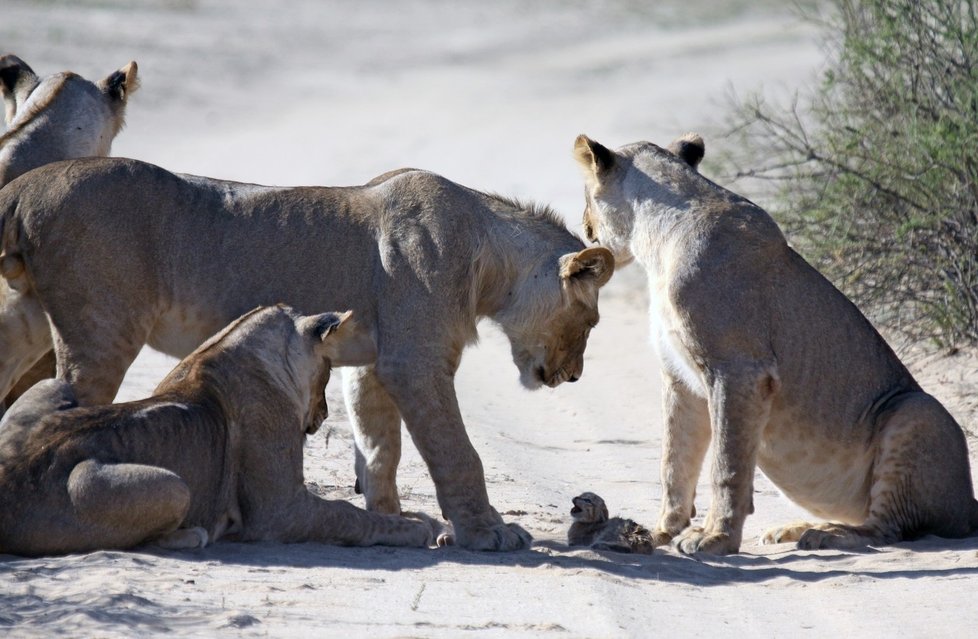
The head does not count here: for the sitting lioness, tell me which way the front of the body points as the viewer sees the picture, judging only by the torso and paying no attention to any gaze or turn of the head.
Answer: to the viewer's left

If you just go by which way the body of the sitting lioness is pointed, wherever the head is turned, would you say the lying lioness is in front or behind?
in front

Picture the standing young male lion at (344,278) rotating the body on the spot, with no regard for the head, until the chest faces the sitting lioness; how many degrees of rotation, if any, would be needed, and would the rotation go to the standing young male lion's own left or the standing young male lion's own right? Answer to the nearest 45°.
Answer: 0° — it already faces it

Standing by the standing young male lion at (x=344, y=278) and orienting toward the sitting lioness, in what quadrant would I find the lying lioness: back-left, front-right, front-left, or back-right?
back-right

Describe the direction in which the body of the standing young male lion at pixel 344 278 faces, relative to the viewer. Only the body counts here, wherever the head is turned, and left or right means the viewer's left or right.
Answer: facing to the right of the viewer

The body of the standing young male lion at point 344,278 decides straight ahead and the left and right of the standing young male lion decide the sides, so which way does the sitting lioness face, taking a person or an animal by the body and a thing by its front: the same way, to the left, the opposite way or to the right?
the opposite way

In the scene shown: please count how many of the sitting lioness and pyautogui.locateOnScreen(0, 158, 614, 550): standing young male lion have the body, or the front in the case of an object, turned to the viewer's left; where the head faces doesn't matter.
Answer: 1
